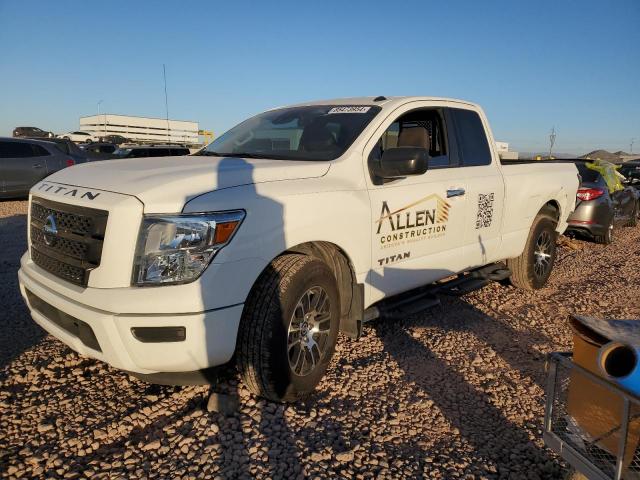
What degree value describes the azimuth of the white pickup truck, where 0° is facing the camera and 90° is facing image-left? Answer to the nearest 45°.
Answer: approximately 45°

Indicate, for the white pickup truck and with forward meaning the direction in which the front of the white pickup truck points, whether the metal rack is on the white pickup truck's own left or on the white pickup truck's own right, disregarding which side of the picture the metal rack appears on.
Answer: on the white pickup truck's own left

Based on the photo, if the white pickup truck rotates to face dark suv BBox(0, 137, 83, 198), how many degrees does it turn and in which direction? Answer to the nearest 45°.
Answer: approximately 90° to its right
